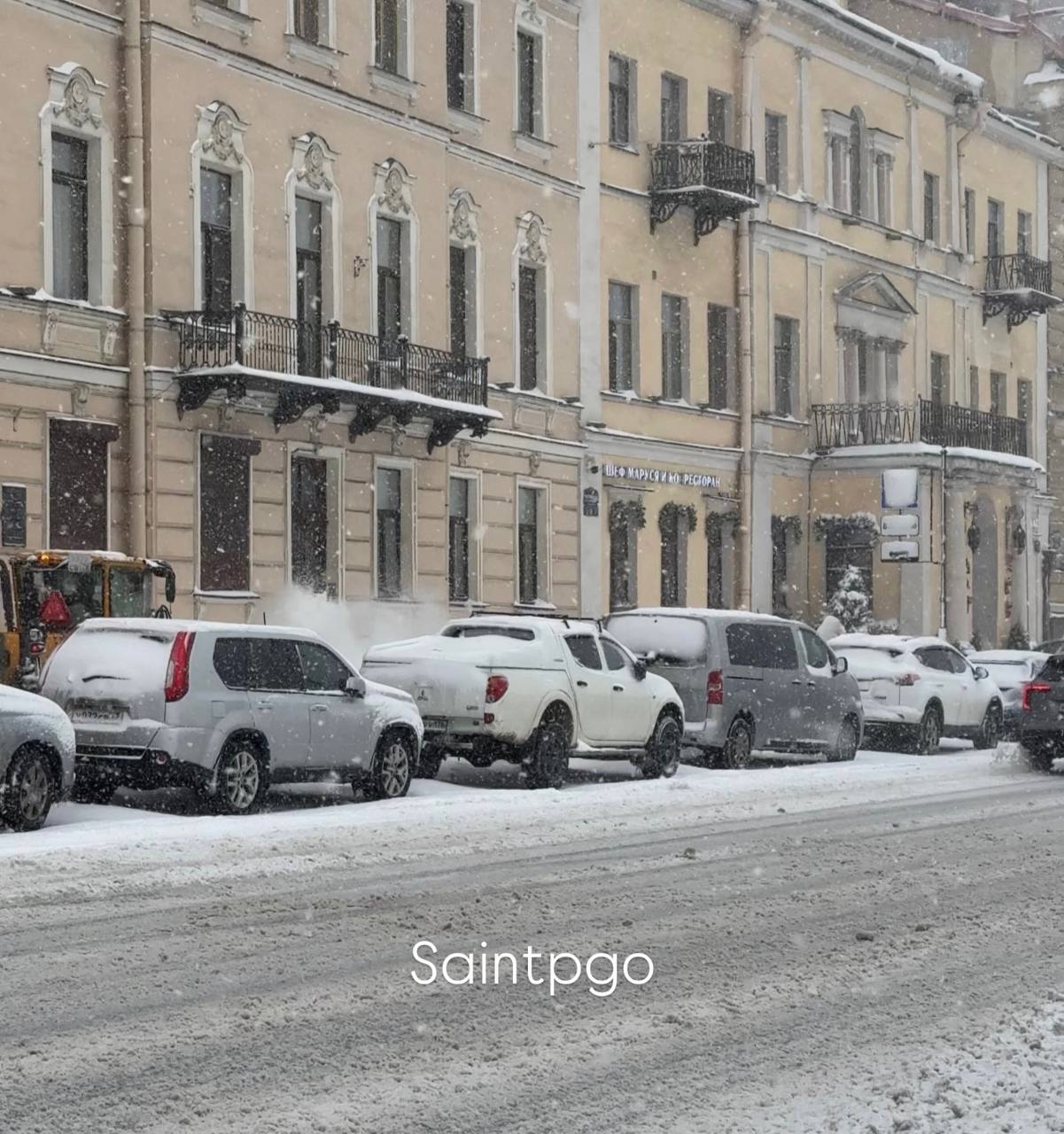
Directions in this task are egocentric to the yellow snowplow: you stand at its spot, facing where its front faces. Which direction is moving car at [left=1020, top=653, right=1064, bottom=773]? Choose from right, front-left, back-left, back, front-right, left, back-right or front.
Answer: front-right

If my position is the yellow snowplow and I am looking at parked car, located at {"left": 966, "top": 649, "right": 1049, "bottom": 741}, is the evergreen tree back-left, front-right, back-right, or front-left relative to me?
front-left

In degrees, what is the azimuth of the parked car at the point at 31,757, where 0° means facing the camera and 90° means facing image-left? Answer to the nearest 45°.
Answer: approximately 225°

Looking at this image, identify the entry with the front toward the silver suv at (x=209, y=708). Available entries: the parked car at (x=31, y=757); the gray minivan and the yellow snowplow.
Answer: the parked car

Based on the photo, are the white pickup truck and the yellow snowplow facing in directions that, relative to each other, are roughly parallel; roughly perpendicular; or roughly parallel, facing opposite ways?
roughly parallel

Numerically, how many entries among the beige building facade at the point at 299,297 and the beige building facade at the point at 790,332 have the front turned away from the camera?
0

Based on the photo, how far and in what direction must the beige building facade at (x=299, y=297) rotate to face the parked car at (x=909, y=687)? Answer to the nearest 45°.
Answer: approximately 45° to its left

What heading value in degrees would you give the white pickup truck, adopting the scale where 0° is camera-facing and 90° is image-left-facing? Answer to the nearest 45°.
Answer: approximately 225°

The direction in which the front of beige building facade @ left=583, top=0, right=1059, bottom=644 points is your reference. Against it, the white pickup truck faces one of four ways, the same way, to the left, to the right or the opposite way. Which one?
to the left

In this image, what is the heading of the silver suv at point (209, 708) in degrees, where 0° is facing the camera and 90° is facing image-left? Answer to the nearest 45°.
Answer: approximately 225°

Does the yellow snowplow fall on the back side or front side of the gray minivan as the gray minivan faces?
on the back side

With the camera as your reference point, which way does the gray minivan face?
facing away from the viewer and to the right of the viewer

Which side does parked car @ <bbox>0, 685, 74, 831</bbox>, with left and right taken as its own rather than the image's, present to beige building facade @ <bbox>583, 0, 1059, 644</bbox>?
front

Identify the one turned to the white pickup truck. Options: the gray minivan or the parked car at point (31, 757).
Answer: the parked car

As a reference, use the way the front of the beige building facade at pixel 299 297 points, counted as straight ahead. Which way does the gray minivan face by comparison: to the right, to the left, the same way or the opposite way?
to the left

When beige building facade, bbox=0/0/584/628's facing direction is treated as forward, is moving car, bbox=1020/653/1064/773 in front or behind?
in front

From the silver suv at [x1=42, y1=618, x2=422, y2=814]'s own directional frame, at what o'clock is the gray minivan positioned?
The gray minivan is roughly at 12 o'clock from the silver suv.
